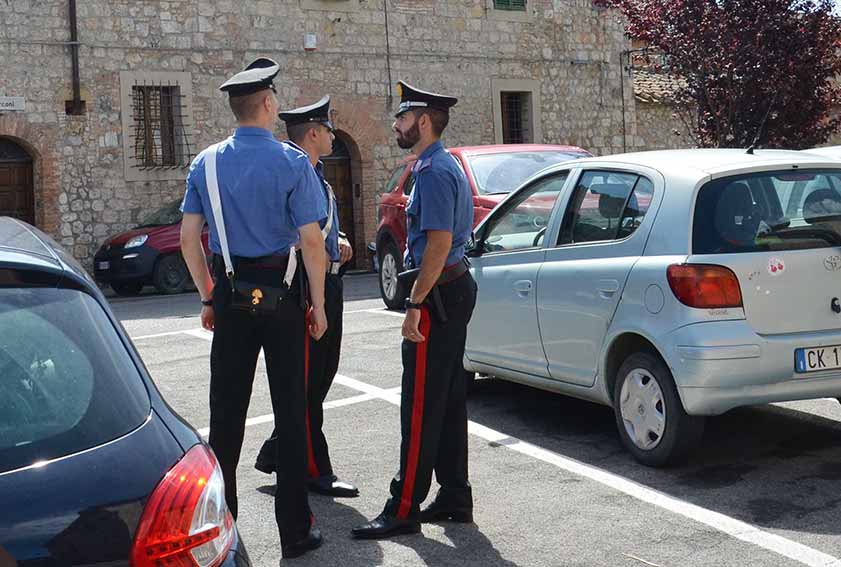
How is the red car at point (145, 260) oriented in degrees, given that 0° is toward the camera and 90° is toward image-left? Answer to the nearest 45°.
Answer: approximately 45°

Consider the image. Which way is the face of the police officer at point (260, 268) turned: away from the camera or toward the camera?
away from the camera

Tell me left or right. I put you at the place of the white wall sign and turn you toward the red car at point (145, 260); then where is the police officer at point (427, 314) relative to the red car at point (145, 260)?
right

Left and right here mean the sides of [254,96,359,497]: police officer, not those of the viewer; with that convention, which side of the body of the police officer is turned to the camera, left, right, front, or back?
right

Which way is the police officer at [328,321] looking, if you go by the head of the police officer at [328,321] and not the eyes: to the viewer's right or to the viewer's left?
to the viewer's right

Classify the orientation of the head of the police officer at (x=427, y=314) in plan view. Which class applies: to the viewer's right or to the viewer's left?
to the viewer's left

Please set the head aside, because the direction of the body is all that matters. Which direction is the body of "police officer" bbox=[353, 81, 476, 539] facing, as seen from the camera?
to the viewer's left

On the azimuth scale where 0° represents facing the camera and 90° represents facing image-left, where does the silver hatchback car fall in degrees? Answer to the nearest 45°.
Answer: approximately 135°

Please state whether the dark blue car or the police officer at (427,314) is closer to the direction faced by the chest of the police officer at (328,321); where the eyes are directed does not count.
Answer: the police officer
